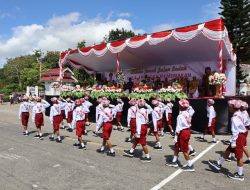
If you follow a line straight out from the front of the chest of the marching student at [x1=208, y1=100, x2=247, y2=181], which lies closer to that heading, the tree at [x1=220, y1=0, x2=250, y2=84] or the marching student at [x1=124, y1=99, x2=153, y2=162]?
the marching student

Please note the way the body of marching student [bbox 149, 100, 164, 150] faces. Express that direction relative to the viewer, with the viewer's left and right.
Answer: facing away from the viewer and to the left of the viewer

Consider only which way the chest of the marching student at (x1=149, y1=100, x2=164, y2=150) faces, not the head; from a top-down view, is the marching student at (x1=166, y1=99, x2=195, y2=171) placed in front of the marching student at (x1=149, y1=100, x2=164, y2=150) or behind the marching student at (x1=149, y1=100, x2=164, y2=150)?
behind

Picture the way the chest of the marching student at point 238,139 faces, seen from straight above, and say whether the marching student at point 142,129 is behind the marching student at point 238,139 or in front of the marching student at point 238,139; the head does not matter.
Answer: in front

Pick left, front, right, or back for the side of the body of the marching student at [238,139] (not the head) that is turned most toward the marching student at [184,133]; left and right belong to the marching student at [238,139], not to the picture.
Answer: front

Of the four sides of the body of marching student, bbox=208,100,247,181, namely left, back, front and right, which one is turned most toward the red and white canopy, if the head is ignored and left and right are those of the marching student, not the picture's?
right
